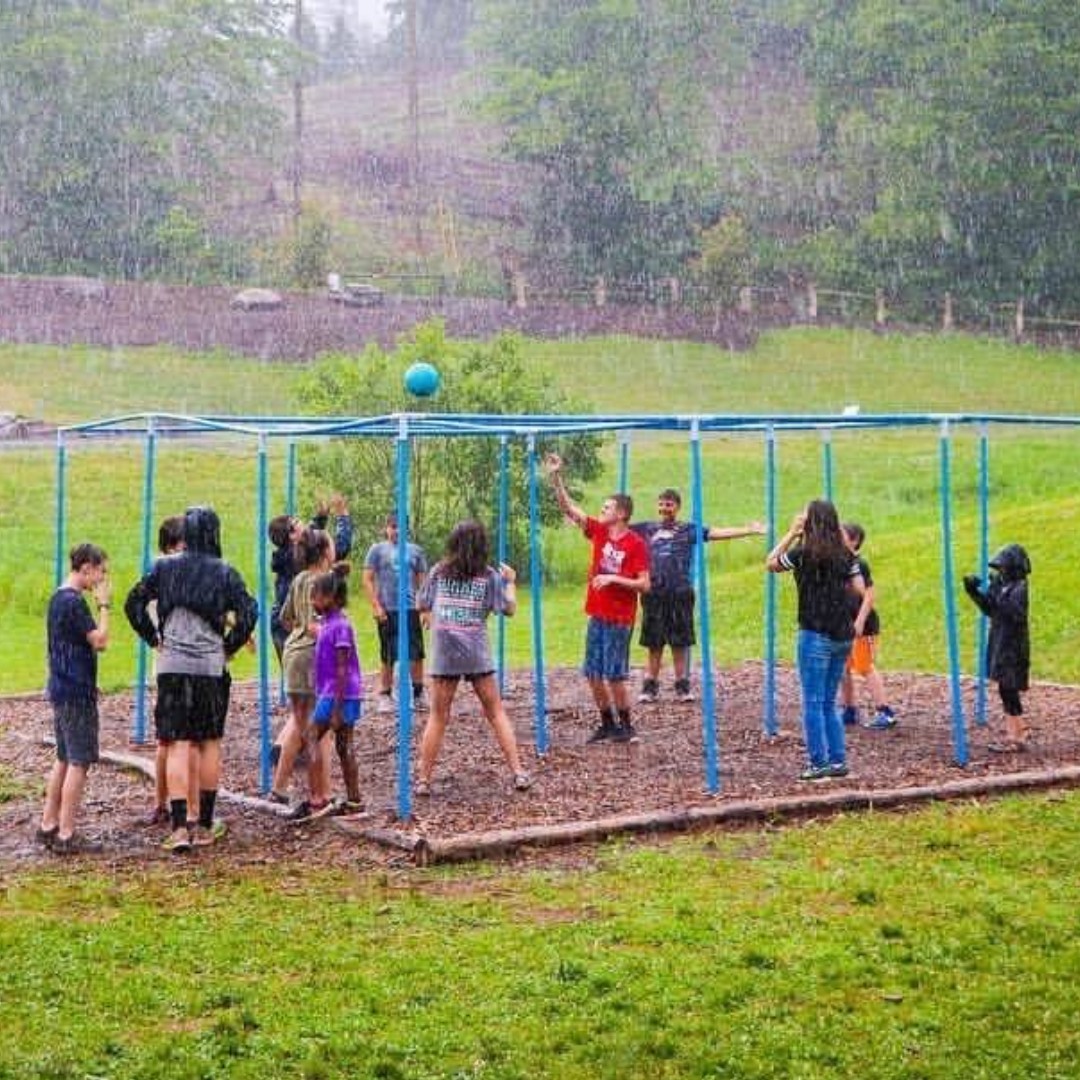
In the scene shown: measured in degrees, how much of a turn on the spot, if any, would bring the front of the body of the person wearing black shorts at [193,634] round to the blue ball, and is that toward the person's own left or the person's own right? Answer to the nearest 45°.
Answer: approximately 45° to the person's own right

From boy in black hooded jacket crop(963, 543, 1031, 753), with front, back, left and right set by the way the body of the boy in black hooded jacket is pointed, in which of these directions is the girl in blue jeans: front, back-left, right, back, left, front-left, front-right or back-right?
front-left

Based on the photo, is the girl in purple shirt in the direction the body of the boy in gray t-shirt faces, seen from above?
yes

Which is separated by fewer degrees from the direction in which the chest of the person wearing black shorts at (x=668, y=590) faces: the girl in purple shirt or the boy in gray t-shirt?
the girl in purple shirt

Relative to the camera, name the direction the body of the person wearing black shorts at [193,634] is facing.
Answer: away from the camera

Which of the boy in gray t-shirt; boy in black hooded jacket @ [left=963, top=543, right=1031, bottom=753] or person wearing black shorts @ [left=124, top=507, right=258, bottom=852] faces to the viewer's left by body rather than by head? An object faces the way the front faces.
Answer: the boy in black hooded jacket

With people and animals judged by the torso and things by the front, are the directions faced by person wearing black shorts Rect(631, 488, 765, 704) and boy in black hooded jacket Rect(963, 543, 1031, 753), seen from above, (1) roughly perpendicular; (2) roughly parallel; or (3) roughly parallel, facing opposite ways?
roughly perpendicular

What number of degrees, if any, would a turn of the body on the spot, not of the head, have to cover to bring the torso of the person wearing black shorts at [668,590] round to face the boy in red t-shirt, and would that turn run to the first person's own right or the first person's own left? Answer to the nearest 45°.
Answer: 0° — they already face them

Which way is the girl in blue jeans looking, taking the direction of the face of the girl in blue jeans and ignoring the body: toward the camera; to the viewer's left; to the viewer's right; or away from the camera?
away from the camera

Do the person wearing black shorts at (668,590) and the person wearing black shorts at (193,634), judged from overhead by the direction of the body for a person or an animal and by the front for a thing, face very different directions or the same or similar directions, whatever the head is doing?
very different directions

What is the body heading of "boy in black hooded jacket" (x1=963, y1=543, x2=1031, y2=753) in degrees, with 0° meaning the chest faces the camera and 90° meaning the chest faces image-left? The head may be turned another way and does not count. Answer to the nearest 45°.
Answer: approximately 90°

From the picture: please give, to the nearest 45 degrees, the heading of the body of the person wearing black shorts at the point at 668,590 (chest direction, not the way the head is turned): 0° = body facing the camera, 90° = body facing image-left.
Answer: approximately 0°

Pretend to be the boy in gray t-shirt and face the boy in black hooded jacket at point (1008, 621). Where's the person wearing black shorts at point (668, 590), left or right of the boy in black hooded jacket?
left

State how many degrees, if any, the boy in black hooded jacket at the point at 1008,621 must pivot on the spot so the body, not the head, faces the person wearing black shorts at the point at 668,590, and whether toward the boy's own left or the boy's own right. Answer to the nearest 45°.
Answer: approximately 45° to the boy's own right
